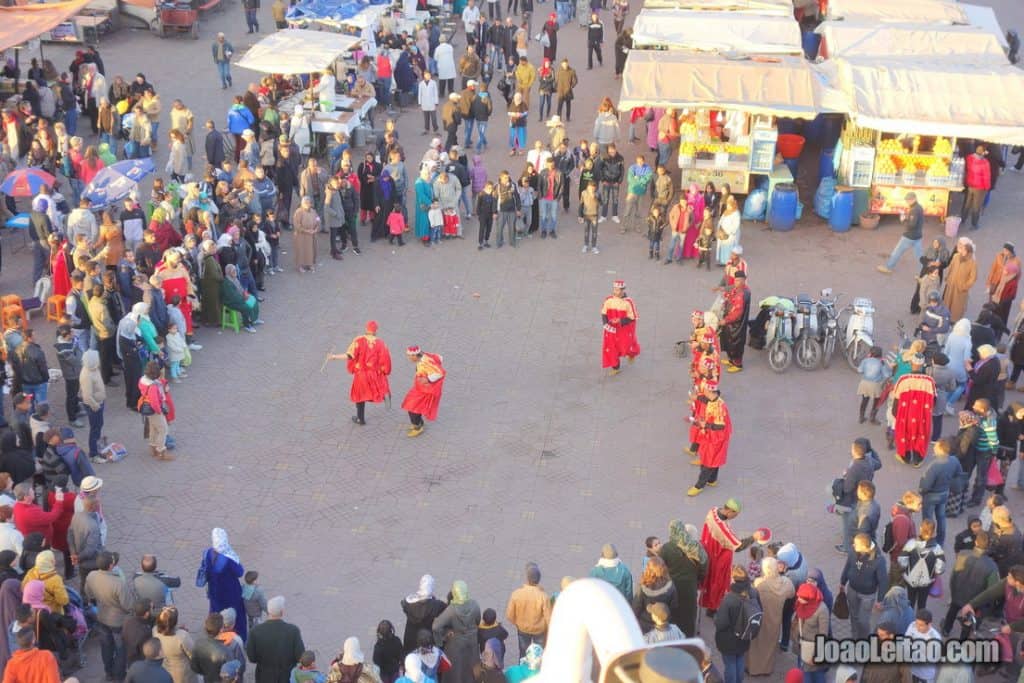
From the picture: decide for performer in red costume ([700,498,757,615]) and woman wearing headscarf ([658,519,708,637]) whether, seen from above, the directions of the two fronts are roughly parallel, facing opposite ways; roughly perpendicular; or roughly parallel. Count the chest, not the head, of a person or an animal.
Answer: roughly perpendicular

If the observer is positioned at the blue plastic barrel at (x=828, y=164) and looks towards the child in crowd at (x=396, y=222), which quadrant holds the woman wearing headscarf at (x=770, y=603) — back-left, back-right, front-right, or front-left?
front-left

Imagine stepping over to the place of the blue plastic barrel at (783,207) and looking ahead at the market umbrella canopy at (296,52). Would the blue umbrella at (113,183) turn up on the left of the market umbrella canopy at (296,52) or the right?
left

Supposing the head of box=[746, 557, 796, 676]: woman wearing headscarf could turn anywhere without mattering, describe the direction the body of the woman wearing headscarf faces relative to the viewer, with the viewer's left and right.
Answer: facing away from the viewer

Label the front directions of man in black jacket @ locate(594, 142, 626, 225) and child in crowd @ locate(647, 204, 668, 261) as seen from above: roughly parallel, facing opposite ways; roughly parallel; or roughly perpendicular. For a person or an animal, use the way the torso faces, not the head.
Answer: roughly parallel

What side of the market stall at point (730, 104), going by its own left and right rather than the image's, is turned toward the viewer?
front

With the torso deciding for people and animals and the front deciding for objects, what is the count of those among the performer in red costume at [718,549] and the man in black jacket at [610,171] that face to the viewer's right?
1

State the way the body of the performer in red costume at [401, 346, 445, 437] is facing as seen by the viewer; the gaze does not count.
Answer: to the viewer's left

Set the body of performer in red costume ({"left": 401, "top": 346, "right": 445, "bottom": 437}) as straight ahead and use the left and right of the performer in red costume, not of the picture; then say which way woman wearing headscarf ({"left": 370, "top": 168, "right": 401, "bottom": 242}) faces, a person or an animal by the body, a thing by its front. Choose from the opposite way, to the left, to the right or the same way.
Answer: to the left

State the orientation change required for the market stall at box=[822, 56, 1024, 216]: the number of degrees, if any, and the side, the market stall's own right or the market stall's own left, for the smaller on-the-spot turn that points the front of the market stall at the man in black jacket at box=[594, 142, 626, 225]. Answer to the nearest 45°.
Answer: approximately 45° to the market stall's own right

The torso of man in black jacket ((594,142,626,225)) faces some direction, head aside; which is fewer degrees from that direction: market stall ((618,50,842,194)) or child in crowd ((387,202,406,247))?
the child in crowd

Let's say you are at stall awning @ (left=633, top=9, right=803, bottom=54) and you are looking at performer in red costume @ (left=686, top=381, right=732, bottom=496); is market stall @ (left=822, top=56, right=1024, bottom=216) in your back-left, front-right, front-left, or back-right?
front-left

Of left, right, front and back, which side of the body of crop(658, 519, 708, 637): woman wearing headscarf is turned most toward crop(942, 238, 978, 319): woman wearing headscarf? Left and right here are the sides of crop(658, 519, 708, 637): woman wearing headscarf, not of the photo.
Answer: front

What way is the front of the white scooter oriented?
toward the camera

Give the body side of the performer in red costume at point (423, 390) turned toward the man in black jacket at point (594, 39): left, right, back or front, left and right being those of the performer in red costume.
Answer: right

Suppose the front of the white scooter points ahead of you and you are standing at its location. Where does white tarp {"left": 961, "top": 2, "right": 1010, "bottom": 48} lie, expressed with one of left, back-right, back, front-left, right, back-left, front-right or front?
back

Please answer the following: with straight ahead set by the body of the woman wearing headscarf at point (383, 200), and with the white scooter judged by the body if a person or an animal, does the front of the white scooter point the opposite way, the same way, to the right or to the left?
the same way

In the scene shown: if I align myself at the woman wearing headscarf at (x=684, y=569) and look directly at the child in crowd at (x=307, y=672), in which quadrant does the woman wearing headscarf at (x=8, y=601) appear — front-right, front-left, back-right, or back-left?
front-right

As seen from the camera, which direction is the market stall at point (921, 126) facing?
toward the camera

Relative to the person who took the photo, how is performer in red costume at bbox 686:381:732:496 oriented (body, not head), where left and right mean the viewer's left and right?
facing to the left of the viewer

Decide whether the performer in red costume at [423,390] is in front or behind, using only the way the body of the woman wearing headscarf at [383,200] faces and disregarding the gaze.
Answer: in front

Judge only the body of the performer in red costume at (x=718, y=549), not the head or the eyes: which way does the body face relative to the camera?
to the viewer's right
